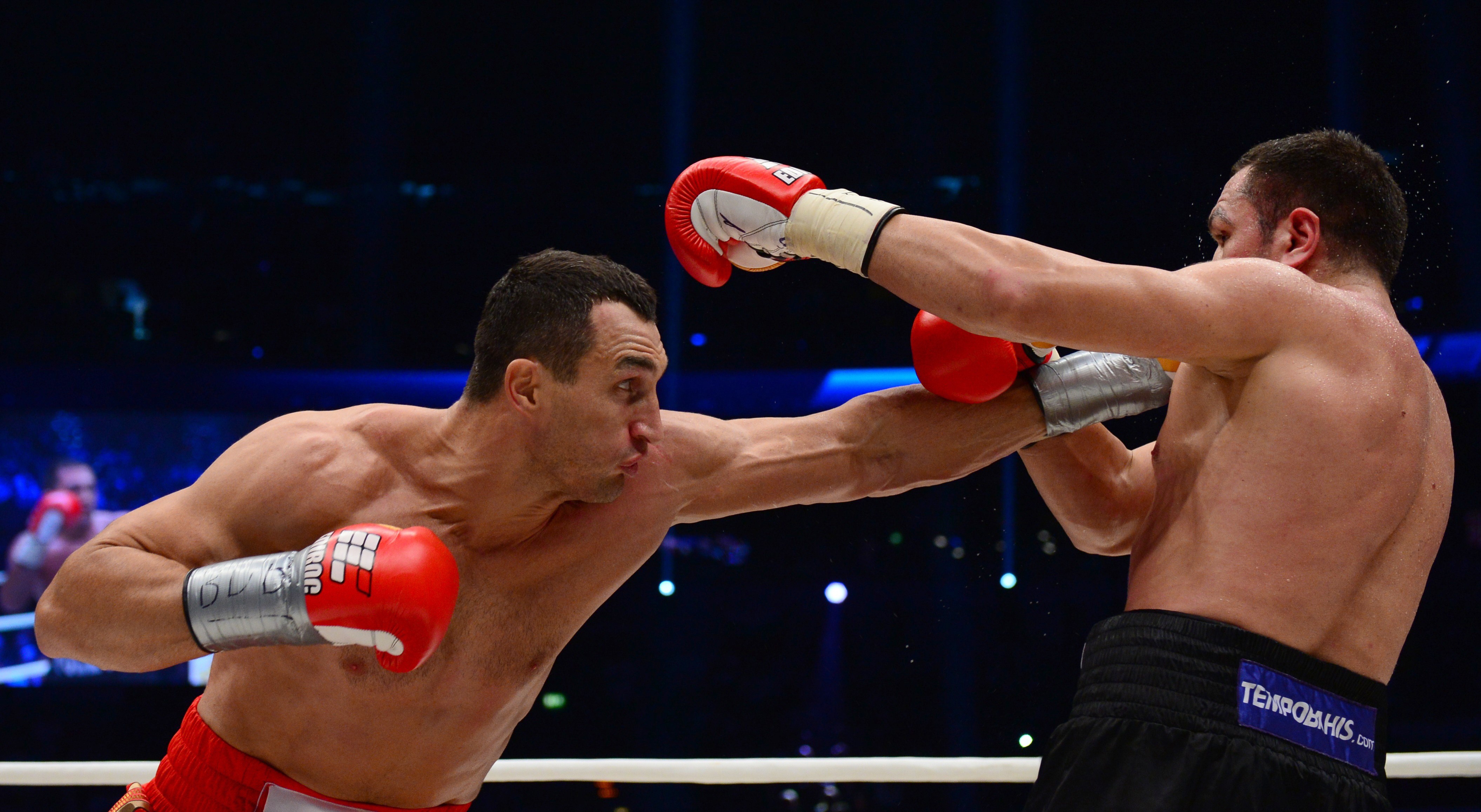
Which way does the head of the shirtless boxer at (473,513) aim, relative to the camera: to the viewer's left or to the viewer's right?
to the viewer's right

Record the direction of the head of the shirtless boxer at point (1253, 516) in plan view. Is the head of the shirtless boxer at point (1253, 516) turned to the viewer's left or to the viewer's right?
to the viewer's left

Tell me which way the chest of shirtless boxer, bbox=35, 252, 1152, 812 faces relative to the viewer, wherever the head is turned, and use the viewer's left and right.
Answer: facing the viewer and to the right of the viewer

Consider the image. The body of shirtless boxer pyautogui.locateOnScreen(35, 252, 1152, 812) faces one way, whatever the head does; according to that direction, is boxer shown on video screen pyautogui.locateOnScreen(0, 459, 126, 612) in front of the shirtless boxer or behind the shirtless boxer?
behind

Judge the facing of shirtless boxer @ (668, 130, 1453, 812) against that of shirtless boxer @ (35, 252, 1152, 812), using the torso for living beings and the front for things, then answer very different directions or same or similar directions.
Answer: very different directions

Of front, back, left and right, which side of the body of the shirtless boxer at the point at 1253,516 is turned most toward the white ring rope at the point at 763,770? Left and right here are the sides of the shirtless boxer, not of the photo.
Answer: front
